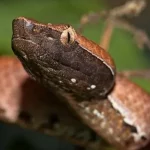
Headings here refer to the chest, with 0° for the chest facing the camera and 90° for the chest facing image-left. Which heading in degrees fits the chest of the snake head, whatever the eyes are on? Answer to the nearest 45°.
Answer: approximately 90°
